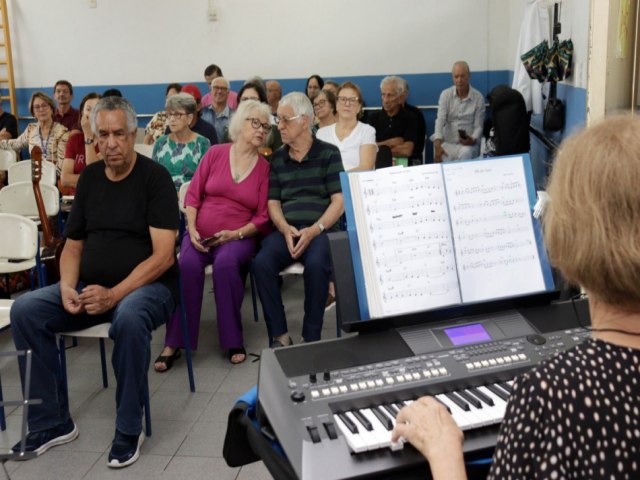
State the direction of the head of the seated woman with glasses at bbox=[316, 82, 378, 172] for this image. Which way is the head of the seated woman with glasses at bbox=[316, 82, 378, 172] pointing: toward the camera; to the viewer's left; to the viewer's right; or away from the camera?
toward the camera

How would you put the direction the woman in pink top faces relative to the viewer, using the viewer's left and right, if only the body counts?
facing the viewer

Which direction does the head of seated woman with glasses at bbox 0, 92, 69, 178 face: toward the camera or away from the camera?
toward the camera

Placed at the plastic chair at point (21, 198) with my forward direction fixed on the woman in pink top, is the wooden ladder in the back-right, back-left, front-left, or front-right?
back-left

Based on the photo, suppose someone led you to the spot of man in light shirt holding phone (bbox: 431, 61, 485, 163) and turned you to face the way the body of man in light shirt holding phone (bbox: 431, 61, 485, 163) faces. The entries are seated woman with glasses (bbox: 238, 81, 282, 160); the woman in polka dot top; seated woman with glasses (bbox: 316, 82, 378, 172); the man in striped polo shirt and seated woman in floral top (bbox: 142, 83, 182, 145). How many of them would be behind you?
0

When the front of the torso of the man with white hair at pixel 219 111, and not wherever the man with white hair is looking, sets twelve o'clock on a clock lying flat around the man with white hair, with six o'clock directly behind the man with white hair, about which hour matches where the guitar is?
The guitar is roughly at 1 o'clock from the man with white hair.

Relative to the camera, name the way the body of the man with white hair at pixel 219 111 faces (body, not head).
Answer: toward the camera

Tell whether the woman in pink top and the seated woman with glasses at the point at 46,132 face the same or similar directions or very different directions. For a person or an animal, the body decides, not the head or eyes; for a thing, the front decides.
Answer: same or similar directions

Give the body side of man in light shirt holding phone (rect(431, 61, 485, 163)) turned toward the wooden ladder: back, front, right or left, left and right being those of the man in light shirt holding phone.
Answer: right

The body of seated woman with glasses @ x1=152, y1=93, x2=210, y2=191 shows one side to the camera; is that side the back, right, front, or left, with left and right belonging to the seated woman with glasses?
front

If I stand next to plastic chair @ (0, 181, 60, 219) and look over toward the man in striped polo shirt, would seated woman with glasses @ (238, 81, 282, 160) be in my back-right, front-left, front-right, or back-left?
front-left

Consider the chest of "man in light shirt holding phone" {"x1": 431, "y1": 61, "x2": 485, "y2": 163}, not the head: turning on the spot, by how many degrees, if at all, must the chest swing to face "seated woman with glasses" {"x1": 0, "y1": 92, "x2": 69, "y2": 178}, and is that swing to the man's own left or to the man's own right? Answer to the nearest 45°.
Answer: approximately 90° to the man's own right

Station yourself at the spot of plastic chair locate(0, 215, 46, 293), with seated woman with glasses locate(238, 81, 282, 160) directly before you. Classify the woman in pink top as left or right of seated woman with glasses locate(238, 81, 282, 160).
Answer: right

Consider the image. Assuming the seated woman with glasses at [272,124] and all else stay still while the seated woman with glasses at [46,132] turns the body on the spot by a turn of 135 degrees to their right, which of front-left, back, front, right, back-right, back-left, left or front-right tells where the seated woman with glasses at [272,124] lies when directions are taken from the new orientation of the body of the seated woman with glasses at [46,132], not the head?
back

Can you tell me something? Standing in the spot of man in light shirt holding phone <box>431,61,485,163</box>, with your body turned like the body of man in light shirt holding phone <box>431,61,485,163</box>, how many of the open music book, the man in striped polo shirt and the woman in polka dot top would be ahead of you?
3

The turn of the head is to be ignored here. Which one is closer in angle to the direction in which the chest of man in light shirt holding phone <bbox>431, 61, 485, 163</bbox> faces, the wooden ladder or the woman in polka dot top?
the woman in polka dot top
